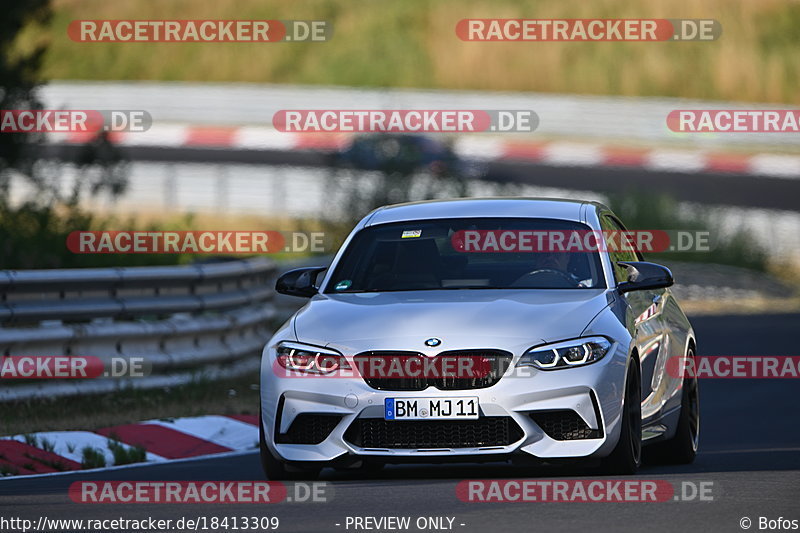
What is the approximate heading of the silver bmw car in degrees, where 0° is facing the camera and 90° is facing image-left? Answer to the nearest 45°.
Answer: approximately 0°

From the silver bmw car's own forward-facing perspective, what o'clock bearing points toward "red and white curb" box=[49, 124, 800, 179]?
The red and white curb is roughly at 6 o'clock from the silver bmw car.

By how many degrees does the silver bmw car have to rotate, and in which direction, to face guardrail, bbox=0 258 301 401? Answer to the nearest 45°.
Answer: approximately 135° to its right

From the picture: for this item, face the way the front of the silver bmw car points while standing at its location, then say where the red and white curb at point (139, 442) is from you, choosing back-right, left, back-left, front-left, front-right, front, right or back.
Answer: back-right
